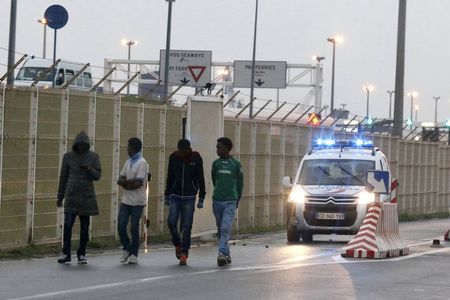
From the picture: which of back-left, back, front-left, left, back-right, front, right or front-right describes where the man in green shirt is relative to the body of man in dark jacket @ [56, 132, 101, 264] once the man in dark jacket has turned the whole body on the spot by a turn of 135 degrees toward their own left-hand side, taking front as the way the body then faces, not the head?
front-right

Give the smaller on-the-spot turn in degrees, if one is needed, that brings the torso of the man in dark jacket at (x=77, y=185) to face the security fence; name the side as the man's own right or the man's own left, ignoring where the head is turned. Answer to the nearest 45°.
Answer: approximately 180°

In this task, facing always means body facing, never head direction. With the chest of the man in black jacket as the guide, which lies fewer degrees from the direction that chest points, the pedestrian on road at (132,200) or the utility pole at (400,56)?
the pedestrian on road

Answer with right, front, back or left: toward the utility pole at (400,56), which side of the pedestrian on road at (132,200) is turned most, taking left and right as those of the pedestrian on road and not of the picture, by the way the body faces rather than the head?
back

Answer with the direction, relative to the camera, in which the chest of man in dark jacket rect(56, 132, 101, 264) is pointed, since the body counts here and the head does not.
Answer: toward the camera

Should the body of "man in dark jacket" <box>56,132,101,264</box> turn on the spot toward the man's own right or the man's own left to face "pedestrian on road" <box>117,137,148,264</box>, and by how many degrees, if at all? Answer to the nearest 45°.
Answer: approximately 90° to the man's own left

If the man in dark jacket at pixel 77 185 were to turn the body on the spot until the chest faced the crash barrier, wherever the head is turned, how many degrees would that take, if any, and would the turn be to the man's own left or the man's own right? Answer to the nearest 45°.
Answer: approximately 90° to the man's own left

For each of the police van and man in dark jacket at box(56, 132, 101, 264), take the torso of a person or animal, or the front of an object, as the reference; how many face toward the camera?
2

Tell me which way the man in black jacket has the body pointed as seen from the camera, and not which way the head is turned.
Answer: toward the camera

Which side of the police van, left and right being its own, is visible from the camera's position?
front
